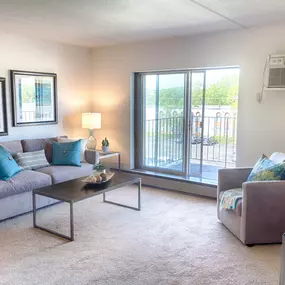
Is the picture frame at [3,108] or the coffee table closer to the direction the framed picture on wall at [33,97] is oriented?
the coffee table

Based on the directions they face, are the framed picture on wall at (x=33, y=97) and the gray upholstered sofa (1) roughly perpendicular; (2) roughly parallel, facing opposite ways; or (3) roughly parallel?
roughly parallel

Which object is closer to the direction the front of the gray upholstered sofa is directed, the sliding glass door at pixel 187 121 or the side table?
the sliding glass door

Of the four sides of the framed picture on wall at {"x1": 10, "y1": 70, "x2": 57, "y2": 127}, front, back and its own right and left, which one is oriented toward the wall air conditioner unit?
front

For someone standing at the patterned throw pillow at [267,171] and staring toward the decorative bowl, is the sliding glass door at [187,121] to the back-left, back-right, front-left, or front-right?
front-right

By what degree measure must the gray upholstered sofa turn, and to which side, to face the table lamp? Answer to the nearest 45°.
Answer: approximately 90° to its left

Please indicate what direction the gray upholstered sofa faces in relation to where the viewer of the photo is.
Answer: facing the viewer and to the right of the viewer

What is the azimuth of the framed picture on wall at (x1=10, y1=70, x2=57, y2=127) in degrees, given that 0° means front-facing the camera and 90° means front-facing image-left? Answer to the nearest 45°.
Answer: approximately 315°

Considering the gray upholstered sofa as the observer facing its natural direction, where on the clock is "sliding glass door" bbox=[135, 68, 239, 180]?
The sliding glass door is roughly at 10 o'clock from the gray upholstered sofa.

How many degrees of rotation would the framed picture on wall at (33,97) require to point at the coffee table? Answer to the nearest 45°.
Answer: approximately 45° to its right

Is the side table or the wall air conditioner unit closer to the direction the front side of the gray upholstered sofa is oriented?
the wall air conditioner unit

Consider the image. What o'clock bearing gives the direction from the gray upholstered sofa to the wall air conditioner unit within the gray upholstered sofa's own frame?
The wall air conditioner unit is roughly at 11 o'clock from the gray upholstered sofa.

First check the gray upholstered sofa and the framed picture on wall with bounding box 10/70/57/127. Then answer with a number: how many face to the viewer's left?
0

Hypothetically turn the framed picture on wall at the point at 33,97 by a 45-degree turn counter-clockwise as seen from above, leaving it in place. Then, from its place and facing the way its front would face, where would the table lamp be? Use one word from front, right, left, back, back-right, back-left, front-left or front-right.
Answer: front

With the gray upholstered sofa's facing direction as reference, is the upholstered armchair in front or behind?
in front
